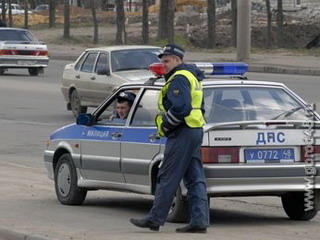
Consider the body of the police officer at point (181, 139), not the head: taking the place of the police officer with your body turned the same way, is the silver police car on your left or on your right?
on your right

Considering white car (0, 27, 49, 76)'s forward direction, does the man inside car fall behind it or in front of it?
behind

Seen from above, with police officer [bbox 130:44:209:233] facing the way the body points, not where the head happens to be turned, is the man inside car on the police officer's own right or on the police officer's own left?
on the police officer's own right

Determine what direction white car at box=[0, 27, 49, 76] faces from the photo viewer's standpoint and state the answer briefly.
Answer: facing away from the viewer and to the left of the viewer

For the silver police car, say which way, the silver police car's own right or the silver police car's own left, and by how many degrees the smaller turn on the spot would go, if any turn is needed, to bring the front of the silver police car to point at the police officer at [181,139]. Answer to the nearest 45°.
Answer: approximately 90° to the silver police car's own left

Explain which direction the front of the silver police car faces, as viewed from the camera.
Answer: facing away from the viewer and to the left of the viewer

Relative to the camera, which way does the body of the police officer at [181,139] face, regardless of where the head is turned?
to the viewer's left

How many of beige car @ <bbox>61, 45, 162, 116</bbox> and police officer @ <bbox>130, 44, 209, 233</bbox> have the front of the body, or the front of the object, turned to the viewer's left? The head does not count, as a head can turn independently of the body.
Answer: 1
